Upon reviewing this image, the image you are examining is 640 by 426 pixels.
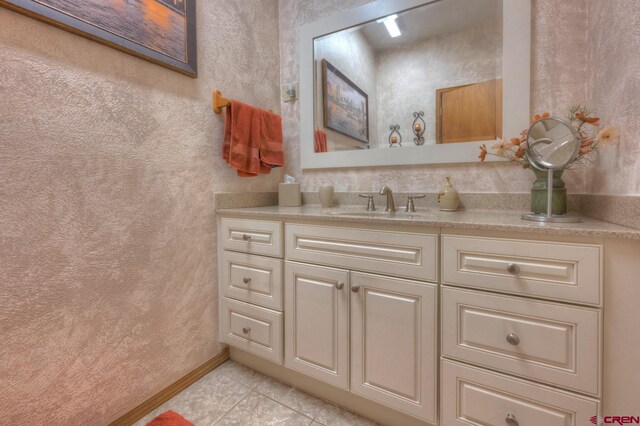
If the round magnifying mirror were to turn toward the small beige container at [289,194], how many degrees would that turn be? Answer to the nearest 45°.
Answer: approximately 90° to its right

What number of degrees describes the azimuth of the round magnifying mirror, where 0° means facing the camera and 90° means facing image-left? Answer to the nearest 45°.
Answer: approximately 0°

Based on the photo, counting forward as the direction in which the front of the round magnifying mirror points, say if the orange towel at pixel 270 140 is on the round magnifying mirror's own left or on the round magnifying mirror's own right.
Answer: on the round magnifying mirror's own right

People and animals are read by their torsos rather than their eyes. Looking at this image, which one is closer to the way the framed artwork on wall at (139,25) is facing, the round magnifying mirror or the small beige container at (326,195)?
the round magnifying mirror

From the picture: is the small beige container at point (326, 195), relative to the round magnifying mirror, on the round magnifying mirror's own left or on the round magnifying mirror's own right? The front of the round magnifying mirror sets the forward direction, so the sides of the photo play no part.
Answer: on the round magnifying mirror's own right
